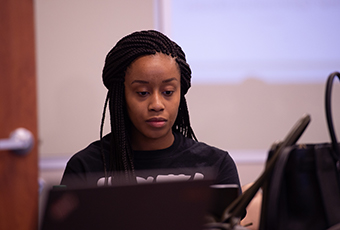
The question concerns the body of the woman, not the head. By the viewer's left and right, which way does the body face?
facing the viewer

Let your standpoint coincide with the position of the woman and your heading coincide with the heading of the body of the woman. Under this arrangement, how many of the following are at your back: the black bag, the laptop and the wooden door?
0

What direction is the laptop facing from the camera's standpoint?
away from the camera

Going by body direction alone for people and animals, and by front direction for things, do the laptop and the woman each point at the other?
yes

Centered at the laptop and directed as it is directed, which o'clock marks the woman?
The woman is roughly at 12 o'clock from the laptop.

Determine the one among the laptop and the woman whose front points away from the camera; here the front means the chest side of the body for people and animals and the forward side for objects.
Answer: the laptop

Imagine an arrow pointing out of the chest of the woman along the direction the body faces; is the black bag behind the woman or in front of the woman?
in front

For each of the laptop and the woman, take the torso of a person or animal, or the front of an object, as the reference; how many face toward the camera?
1

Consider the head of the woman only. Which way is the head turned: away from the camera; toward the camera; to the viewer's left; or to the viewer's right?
toward the camera

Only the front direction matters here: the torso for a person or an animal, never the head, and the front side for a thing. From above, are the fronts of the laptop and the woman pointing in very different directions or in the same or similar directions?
very different directions

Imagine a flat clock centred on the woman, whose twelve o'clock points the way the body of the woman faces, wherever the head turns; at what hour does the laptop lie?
The laptop is roughly at 12 o'clock from the woman.
